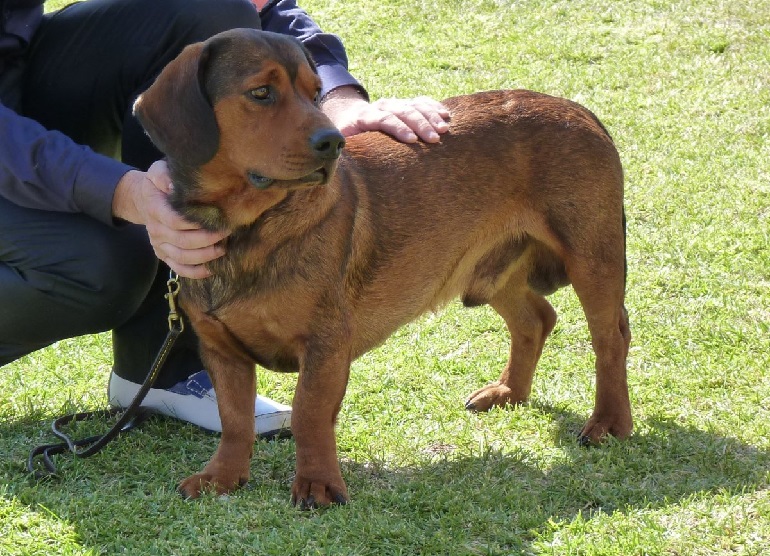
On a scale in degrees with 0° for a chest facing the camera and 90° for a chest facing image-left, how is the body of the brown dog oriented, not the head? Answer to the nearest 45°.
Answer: approximately 45°

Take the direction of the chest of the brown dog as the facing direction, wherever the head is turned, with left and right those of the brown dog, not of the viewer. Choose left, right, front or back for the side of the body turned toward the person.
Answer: right
